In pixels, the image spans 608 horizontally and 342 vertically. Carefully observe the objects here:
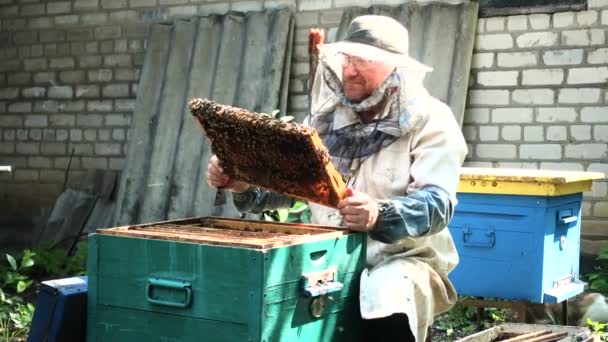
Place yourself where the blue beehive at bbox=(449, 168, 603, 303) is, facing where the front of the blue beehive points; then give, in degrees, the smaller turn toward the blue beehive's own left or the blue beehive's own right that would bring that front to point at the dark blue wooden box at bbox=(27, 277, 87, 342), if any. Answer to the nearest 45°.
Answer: approximately 90° to the blue beehive's own right

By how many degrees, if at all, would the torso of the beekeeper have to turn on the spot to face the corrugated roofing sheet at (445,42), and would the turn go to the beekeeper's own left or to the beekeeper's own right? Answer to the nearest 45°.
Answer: approximately 135° to the beekeeper's own right

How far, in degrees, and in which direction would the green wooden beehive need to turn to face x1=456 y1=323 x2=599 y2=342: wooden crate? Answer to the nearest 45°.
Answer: approximately 90° to its left

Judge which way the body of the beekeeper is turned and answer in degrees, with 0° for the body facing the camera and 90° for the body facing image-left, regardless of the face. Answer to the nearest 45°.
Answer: approximately 45°

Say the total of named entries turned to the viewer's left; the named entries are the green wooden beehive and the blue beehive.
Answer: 0

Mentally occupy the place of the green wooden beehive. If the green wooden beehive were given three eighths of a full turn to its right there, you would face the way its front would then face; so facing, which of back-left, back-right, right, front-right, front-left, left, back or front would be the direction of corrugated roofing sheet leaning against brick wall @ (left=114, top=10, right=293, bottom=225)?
right

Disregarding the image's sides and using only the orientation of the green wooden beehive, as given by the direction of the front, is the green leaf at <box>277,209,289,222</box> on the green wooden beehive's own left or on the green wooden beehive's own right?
on the green wooden beehive's own left
